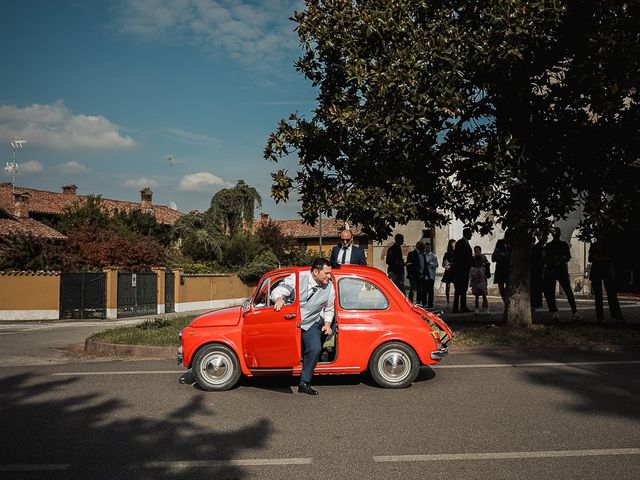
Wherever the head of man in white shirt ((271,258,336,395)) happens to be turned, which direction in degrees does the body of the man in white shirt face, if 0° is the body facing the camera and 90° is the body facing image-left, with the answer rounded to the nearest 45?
approximately 315°

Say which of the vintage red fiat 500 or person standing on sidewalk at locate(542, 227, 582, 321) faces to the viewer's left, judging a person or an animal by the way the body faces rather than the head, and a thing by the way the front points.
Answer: the vintage red fiat 500

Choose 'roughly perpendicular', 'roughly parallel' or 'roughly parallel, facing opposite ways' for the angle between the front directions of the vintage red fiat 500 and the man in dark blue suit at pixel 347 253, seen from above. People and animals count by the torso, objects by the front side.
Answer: roughly perpendicular

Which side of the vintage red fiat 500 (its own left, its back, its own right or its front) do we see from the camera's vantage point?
left

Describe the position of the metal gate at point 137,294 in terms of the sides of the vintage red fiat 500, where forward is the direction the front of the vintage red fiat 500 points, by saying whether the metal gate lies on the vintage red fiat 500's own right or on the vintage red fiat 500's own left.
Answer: on the vintage red fiat 500's own right

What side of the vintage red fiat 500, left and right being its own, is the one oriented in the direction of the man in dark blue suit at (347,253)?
right

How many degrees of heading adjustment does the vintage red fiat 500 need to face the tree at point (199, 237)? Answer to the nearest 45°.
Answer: approximately 90° to its right

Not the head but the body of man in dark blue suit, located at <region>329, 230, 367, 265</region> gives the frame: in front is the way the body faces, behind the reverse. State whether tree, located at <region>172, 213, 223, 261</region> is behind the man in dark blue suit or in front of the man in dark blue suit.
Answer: behind

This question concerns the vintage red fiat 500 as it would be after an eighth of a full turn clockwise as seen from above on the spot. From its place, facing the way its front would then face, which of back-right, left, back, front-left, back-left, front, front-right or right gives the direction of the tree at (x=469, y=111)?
right
